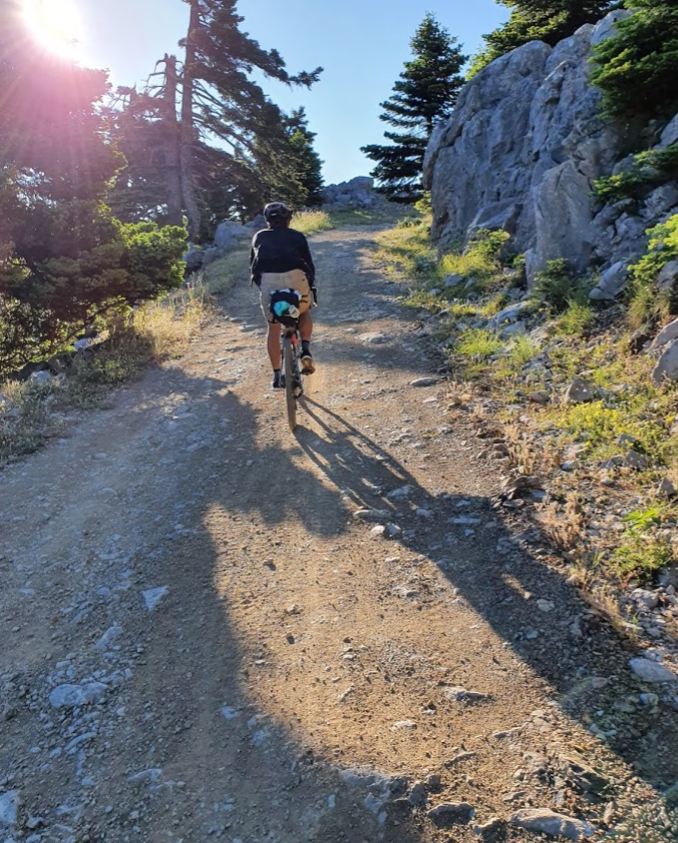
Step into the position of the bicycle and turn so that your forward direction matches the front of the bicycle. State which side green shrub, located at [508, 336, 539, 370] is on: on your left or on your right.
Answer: on your right

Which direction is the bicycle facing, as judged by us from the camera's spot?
facing away from the viewer

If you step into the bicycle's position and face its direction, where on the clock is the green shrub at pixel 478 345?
The green shrub is roughly at 2 o'clock from the bicycle.

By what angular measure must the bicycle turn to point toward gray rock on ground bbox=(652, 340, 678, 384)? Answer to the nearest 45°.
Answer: approximately 135° to its right

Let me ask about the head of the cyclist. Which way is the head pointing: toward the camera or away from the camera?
away from the camera

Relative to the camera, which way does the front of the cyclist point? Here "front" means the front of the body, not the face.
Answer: away from the camera

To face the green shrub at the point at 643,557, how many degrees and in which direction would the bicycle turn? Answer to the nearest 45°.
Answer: approximately 135° to its right

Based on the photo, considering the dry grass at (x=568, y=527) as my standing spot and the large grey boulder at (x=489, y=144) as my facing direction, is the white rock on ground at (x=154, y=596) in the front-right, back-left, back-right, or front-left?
back-left

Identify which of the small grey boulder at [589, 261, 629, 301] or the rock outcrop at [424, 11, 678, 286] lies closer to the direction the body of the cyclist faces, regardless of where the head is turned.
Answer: the rock outcrop

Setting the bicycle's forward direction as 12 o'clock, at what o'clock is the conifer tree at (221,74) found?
The conifer tree is roughly at 12 o'clock from the bicycle.

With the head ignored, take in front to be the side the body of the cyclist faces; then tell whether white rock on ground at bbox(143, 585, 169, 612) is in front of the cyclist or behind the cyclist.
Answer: behind
